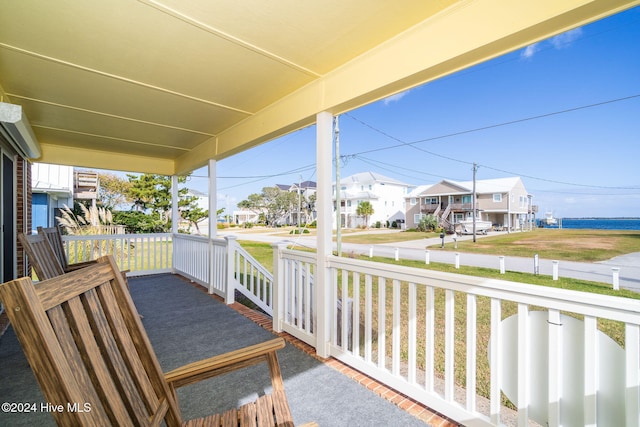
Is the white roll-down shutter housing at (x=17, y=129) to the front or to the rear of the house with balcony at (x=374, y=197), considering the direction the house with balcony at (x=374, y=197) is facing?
to the front

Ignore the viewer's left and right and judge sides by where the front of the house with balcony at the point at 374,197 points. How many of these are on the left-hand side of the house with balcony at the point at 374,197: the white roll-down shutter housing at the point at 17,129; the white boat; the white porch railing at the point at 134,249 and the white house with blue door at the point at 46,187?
1

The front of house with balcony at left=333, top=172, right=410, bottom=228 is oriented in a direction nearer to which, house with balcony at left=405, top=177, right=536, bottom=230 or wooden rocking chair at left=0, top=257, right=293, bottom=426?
the wooden rocking chair

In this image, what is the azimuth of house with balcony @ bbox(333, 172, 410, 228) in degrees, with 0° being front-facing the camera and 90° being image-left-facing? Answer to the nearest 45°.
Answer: approximately 45°

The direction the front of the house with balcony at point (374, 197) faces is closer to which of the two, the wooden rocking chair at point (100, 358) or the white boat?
the wooden rocking chair

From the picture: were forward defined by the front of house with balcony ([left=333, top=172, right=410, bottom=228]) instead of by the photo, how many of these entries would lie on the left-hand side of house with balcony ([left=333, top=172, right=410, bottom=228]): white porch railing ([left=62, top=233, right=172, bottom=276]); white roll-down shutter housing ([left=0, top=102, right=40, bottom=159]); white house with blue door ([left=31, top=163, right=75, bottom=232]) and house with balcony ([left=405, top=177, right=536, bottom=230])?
1

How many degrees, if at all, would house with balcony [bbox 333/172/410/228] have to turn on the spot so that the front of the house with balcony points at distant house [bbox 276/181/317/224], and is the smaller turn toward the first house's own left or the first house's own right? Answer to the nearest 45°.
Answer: approximately 45° to the first house's own right

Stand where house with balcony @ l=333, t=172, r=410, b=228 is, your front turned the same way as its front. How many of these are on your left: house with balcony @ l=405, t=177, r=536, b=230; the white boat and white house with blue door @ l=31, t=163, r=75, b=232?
2

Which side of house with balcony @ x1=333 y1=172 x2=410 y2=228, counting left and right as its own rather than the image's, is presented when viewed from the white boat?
left

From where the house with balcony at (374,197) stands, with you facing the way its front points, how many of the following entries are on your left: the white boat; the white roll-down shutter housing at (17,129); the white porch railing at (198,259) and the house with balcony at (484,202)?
2

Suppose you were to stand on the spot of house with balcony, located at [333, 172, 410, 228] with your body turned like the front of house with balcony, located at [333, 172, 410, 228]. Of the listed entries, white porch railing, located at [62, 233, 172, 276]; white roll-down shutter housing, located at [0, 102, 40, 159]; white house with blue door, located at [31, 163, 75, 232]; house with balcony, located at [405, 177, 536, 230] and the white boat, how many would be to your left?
2

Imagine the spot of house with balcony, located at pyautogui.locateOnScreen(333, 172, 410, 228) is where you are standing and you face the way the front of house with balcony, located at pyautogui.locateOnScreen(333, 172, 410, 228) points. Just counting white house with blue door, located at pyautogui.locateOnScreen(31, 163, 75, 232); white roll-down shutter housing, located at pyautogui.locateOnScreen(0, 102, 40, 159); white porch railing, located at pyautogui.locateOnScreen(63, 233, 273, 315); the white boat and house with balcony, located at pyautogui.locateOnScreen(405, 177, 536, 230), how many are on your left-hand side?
2
